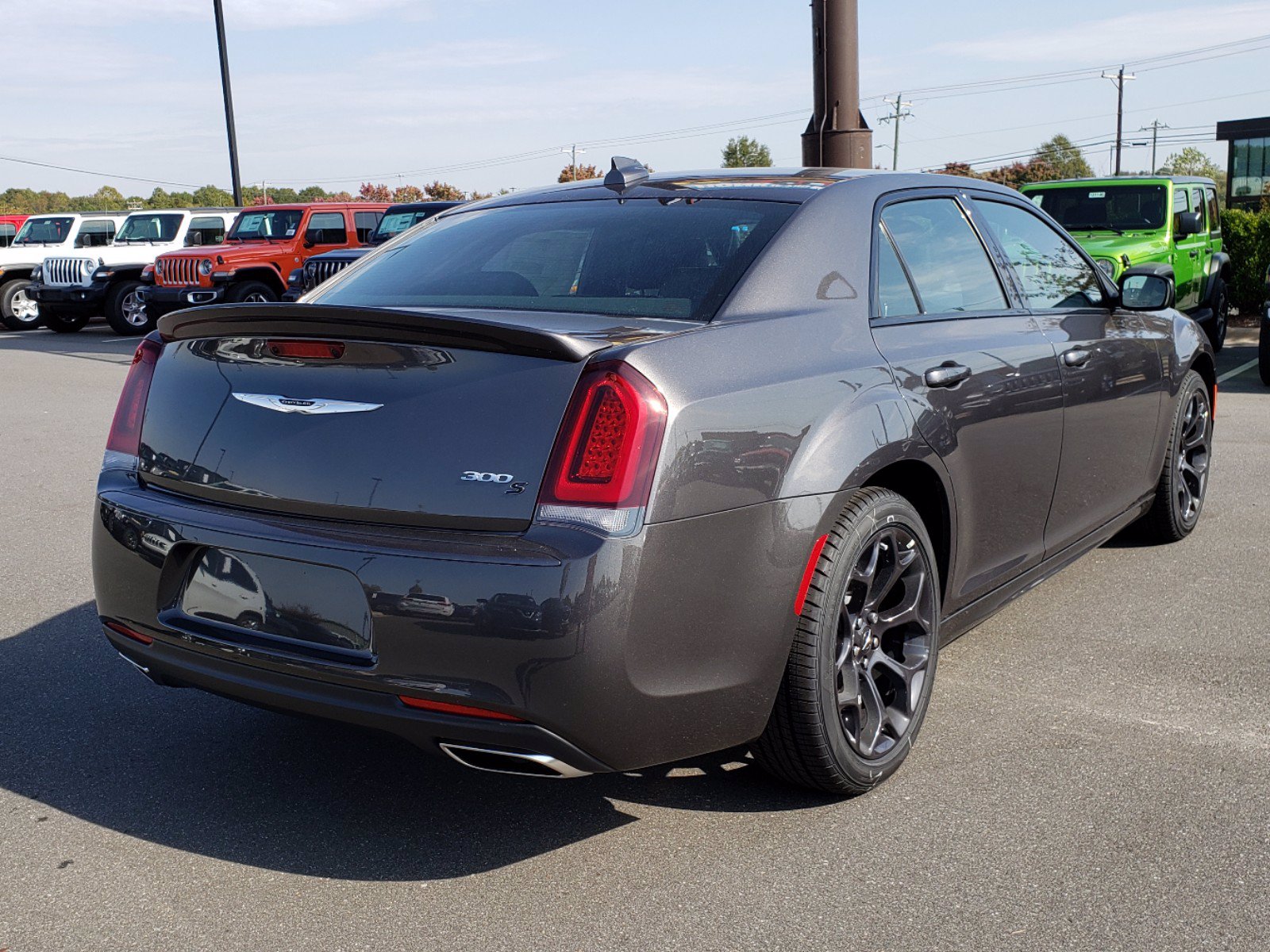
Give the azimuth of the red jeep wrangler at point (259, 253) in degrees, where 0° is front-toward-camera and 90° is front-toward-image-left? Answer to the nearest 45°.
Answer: approximately 45°

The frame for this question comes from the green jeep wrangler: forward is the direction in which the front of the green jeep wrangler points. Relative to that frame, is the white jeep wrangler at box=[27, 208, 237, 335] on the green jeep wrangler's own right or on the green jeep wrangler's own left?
on the green jeep wrangler's own right

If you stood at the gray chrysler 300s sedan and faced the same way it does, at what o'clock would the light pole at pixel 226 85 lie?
The light pole is roughly at 10 o'clock from the gray chrysler 300s sedan.

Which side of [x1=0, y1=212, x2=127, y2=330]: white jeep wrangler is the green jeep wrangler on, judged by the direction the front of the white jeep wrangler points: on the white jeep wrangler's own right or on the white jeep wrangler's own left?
on the white jeep wrangler's own left

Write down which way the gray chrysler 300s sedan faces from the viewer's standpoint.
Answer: facing away from the viewer and to the right of the viewer

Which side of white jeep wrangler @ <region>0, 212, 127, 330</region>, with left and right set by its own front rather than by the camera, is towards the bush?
left

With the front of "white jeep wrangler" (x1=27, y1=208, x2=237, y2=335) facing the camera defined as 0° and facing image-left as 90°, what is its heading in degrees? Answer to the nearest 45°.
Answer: approximately 45°

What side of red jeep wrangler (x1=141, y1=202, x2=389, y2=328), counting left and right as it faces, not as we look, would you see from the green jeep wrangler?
left

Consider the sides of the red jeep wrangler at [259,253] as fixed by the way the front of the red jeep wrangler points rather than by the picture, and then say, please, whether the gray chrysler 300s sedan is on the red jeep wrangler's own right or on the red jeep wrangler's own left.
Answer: on the red jeep wrangler's own left

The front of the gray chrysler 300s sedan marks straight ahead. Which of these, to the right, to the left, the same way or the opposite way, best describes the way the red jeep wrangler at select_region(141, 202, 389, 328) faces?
the opposite way

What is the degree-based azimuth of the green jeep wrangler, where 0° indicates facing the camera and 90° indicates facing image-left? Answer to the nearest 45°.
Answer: approximately 45°

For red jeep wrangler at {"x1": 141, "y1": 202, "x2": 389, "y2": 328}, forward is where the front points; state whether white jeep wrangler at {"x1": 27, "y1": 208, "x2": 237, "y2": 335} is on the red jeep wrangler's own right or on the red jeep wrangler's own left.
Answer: on the red jeep wrangler's own right

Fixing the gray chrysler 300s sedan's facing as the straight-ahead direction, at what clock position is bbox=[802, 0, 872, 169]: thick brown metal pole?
The thick brown metal pole is roughly at 11 o'clock from the gray chrysler 300s sedan.
